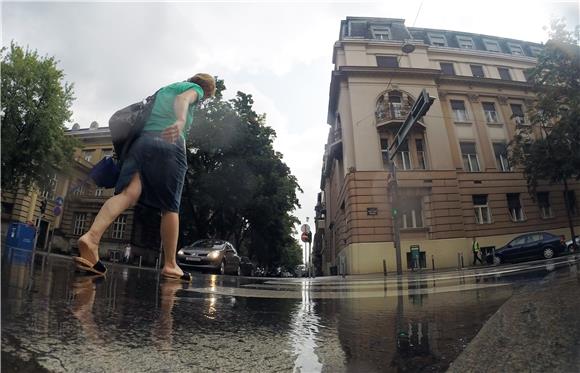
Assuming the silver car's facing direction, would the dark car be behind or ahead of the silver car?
behind

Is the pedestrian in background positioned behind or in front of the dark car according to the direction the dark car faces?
in front

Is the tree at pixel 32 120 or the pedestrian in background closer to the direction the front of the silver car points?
the tree

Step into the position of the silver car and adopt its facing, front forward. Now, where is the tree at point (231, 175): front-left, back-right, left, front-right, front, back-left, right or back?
back-right

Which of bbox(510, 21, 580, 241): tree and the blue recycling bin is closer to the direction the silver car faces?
the blue recycling bin

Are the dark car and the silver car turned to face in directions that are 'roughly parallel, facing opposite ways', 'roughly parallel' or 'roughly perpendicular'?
roughly perpendicular

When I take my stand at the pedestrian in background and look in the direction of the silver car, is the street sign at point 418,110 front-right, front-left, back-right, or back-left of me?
front-left

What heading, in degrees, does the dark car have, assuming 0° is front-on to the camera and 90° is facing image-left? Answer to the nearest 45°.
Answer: approximately 90°

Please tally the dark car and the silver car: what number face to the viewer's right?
0
